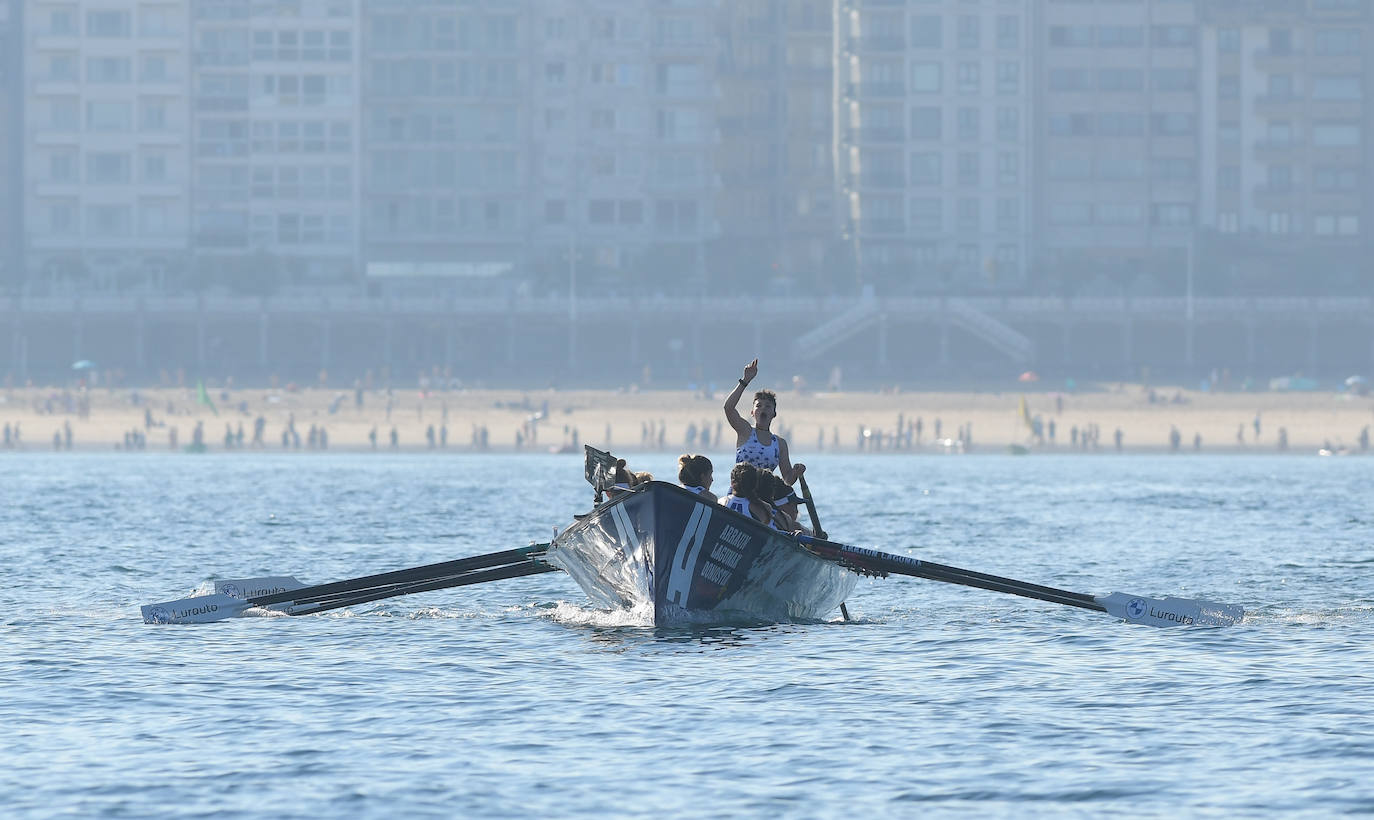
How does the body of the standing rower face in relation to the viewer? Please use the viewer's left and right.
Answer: facing the viewer

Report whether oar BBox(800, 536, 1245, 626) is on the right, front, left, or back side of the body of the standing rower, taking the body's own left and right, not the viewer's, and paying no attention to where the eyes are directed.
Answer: left

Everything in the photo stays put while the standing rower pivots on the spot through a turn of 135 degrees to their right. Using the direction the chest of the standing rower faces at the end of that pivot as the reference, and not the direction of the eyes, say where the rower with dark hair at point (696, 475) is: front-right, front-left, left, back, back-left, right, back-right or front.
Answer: left

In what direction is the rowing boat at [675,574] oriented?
toward the camera
